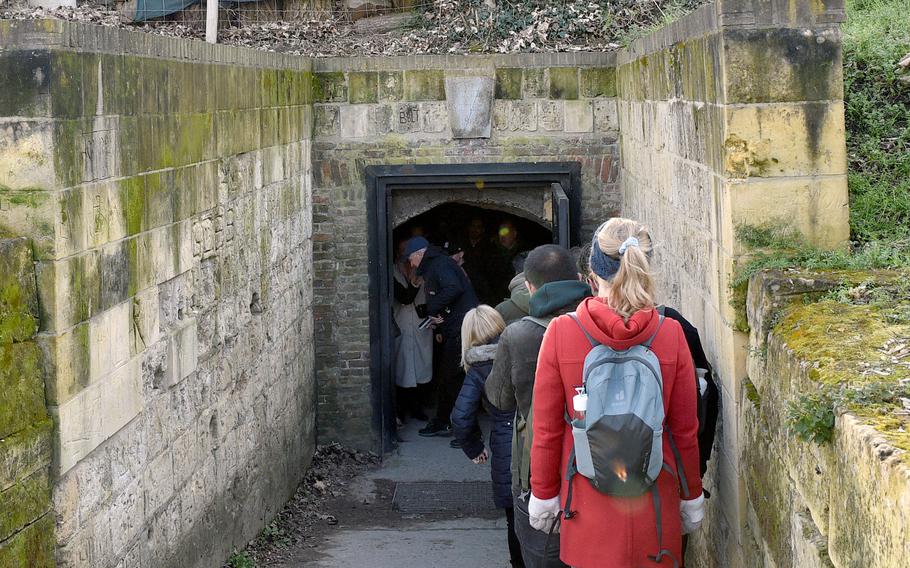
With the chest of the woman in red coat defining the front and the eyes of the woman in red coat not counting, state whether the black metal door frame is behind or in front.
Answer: in front

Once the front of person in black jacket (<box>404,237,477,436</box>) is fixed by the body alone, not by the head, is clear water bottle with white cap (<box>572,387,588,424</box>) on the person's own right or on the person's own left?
on the person's own left

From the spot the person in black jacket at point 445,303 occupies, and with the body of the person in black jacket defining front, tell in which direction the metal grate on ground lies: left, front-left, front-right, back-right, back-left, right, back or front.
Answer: left

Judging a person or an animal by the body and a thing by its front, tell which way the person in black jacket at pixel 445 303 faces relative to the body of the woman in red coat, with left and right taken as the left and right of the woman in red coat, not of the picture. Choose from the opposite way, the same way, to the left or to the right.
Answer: to the left

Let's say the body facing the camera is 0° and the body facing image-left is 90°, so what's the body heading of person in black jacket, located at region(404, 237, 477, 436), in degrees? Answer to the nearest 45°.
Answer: approximately 90°

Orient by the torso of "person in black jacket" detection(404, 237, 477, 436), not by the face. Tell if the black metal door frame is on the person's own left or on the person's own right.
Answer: on the person's own left

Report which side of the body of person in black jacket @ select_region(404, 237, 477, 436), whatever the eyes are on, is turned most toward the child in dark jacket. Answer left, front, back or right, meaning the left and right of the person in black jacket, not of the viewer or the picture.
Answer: left

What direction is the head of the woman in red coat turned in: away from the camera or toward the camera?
away from the camera

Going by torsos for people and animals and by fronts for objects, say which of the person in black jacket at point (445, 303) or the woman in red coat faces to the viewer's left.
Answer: the person in black jacket

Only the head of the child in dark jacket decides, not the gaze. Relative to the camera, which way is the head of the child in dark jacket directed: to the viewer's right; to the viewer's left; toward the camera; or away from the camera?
away from the camera

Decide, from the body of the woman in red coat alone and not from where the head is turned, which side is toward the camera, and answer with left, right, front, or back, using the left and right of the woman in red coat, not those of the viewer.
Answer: back

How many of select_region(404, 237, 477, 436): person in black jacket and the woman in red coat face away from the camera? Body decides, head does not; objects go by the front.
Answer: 1

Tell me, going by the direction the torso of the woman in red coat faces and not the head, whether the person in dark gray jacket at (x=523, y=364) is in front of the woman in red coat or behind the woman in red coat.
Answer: in front

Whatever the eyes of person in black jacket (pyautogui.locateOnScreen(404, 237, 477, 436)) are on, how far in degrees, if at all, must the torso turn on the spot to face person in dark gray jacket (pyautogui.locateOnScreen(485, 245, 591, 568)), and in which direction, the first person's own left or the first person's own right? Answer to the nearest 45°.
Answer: approximately 90° to the first person's own left
